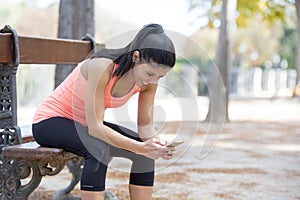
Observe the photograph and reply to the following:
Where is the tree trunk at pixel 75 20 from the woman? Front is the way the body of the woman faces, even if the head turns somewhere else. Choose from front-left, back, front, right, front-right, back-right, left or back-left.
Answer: back-left

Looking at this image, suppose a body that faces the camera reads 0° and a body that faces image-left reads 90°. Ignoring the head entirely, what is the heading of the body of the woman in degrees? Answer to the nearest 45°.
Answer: approximately 315°

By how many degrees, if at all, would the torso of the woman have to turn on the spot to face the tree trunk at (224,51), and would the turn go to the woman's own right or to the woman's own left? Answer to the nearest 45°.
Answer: approximately 135° to the woman's own left

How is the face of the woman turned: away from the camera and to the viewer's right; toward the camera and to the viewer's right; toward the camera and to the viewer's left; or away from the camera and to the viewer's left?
toward the camera and to the viewer's right

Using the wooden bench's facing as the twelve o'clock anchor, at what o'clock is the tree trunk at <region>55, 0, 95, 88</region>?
The tree trunk is roughly at 8 o'clock from the wooden bench.
